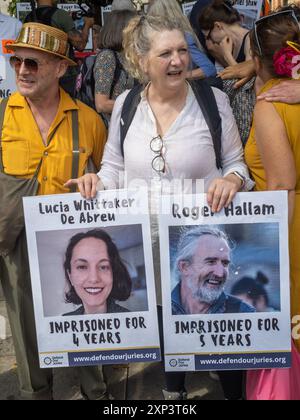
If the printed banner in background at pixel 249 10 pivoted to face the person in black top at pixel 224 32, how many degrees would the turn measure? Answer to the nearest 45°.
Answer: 0° — it already faces them

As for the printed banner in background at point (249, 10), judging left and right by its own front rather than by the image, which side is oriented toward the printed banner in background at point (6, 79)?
right

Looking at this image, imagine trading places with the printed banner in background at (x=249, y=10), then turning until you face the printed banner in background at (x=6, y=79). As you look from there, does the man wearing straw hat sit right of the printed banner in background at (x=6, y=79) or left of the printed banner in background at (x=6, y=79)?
left
